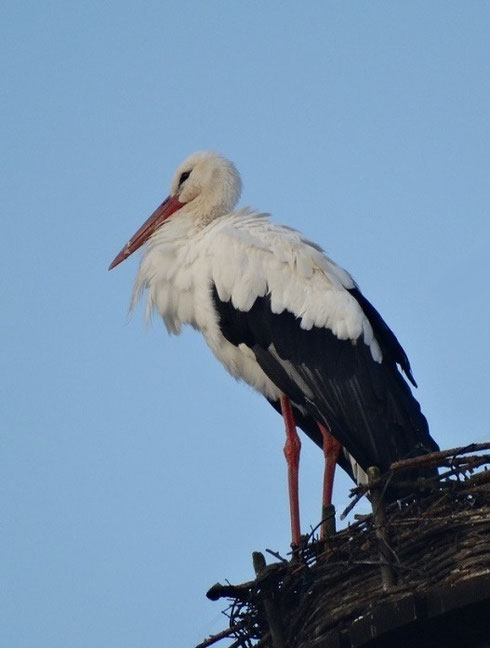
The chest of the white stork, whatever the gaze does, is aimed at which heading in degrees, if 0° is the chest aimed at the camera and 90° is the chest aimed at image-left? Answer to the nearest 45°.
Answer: approximately 90°
